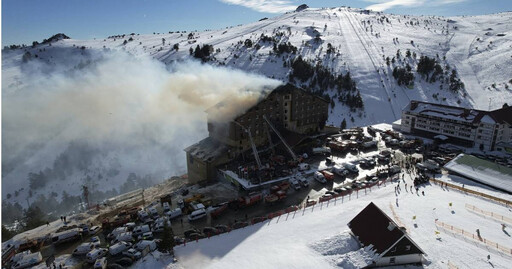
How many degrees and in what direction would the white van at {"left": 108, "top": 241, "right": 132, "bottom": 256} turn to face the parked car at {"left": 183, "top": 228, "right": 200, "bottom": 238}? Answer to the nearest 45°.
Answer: approximately 135° to its left

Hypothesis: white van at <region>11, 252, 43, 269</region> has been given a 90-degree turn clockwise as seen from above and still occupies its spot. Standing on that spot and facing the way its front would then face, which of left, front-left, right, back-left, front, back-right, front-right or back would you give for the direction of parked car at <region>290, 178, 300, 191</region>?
back-right

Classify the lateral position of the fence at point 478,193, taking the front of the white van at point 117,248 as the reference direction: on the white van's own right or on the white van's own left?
on the white van's own left

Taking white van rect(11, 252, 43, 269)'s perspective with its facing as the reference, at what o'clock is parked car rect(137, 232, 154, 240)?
The parked car is roughly at 8 o'clock from the white van.

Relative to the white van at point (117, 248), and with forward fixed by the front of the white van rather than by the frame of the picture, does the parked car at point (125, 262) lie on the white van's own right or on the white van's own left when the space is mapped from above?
on the white van's own left

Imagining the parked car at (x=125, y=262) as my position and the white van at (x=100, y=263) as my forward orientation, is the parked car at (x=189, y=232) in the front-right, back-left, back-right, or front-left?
back-right
